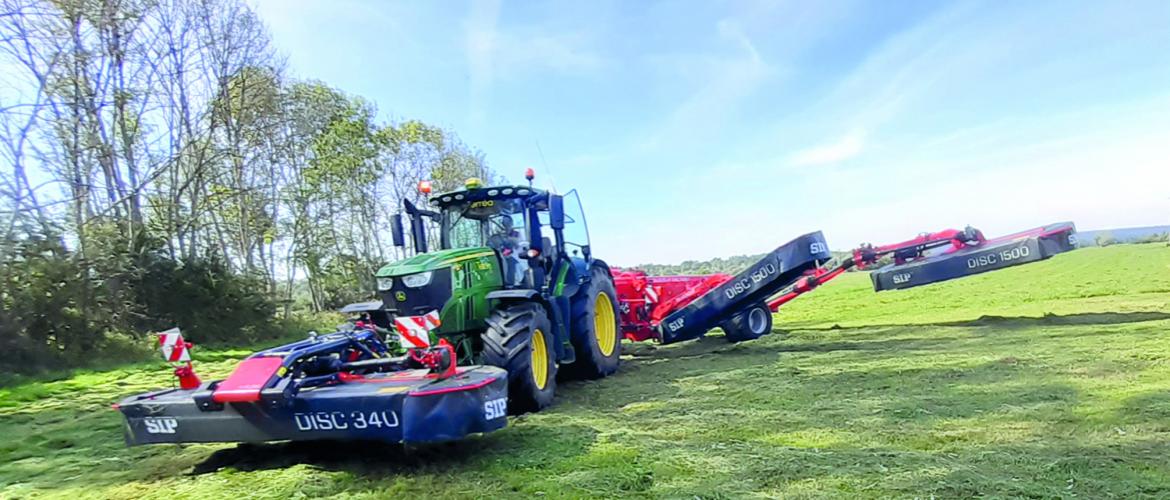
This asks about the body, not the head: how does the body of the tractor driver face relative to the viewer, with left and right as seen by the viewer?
facing the viewer and to the left of the viewer

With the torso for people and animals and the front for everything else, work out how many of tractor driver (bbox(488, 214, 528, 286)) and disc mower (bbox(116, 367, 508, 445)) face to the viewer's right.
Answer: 0

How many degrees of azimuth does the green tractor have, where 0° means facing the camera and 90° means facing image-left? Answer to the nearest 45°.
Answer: approximately 45°

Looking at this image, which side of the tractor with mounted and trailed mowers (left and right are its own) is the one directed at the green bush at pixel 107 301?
right

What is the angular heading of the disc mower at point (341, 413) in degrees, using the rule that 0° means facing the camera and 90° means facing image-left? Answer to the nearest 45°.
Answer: approximately 45°
